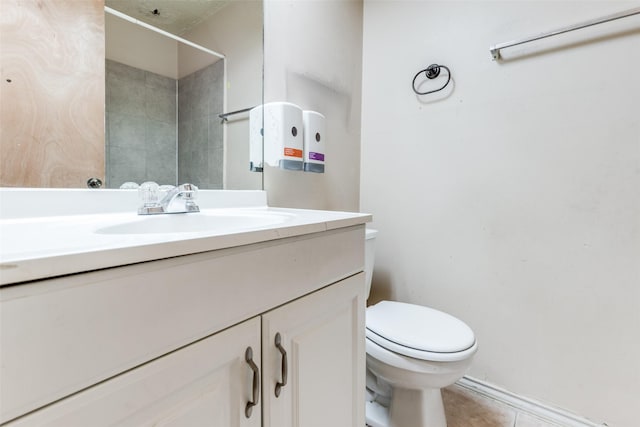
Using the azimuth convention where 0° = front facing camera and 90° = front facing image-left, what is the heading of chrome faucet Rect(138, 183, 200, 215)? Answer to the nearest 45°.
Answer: approximately 315°

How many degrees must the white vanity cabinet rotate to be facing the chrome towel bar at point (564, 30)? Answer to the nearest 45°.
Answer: approximately 45° to its left

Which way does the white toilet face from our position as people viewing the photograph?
facing the viewer and to the right of the viewer

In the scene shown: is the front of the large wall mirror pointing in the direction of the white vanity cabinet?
yes

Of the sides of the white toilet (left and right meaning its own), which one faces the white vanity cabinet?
right

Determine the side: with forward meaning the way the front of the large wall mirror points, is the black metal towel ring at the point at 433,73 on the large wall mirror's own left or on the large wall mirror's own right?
on the large wall mirror's own left

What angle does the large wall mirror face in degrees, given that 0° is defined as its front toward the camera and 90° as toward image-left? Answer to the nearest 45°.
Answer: approximately 0°

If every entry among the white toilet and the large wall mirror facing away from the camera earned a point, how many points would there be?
0

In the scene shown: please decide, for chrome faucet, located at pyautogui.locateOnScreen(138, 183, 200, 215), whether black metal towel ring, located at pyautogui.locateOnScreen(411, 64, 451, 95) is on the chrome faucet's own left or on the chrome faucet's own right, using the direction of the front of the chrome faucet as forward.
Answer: on the chrome faucet's own left

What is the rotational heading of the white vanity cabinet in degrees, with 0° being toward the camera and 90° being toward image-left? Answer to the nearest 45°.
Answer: approximately 315°

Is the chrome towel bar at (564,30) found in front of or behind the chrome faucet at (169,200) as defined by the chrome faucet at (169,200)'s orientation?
in front
